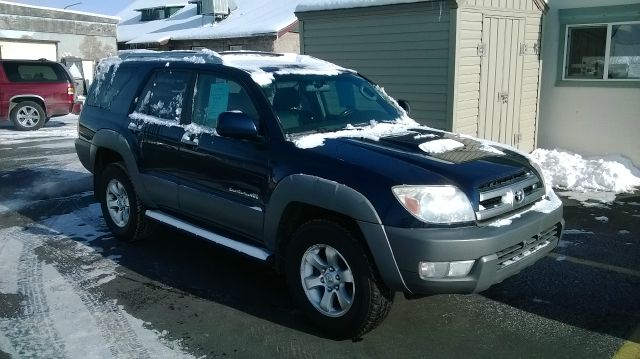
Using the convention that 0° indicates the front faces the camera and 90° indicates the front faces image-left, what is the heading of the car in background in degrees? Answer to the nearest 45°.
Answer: approximately 90°

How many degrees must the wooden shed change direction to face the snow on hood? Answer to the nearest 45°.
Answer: approximately 45° to its right

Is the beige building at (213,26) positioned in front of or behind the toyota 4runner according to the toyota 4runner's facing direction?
behind

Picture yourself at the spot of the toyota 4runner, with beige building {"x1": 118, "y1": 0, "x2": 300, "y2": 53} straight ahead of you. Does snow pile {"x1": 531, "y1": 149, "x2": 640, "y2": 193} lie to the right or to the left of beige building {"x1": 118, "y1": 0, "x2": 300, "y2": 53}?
right

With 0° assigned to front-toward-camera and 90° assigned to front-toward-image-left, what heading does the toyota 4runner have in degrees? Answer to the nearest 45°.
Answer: approximately 315°

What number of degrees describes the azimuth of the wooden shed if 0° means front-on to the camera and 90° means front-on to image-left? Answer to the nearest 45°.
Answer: approximately 315°

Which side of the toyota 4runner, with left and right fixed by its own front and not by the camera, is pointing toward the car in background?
back

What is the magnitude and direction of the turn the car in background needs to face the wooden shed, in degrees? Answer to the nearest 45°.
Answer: approximately 135° to its left

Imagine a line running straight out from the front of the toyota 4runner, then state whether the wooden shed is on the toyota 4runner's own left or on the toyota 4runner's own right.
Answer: on the toyota 4runner's own left

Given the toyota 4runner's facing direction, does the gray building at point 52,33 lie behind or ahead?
behind

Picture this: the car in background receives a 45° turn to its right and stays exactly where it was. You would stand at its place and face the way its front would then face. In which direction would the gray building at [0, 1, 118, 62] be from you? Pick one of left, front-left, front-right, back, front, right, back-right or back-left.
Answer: front-right

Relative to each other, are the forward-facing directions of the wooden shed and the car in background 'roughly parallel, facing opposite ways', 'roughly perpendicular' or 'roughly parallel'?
roughly perpendicular
